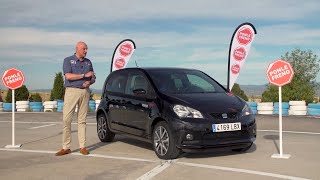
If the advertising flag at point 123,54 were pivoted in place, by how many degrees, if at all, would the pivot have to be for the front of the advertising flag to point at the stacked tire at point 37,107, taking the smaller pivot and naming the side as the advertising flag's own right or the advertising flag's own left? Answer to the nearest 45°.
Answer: approximately 135° to the advertising flag's own right

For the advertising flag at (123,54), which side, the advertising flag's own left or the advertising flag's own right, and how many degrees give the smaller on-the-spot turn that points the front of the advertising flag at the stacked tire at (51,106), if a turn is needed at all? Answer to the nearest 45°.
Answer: approximately 135° to the advertising flag's own right

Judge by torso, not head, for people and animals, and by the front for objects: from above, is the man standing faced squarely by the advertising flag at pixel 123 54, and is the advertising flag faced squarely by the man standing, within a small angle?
no

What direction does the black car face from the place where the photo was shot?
facing the viewer and to the right of the viewer

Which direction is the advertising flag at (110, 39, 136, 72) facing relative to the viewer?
toward the camera

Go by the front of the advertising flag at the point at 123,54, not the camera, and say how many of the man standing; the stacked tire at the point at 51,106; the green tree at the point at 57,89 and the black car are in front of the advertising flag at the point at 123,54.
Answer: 2

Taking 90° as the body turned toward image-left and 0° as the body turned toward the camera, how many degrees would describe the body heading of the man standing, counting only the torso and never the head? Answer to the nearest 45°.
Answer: approximately 315°

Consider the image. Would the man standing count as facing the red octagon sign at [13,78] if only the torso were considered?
no

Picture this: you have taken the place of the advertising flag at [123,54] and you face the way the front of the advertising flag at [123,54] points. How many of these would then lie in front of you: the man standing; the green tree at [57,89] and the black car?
2

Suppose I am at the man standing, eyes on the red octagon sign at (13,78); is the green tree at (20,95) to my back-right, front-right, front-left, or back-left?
front-right

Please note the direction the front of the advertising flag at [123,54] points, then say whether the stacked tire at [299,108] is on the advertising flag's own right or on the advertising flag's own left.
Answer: on the advertising flag's own left

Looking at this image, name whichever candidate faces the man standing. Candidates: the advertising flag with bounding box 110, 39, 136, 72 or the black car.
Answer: the advertising flag

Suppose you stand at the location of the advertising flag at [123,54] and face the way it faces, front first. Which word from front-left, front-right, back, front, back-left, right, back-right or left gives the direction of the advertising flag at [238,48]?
front-left

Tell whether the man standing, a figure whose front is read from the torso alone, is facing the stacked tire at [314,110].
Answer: no

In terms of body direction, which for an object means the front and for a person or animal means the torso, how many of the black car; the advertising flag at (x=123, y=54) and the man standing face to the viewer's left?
0

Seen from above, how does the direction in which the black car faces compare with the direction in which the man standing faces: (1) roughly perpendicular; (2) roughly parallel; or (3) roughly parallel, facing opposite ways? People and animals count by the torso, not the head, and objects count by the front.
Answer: roughly parallel

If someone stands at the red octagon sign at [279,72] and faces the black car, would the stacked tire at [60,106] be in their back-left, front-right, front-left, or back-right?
front-right

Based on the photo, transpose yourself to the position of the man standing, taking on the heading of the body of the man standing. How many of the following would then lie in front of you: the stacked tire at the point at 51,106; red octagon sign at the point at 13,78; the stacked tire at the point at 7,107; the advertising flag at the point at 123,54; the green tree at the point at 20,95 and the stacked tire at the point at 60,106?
0

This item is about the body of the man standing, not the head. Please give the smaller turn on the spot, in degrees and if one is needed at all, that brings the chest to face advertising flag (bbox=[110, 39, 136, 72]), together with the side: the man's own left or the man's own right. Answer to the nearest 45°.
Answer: approximately 135° to the man's own left
